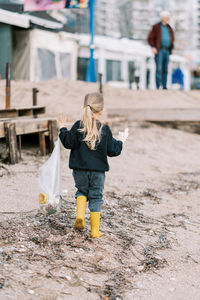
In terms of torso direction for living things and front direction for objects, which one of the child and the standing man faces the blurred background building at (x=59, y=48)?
the child

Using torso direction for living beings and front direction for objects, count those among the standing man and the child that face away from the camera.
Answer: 1

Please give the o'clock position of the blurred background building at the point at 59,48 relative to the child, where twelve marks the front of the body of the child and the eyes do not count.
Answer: The blurred background building is roughly at 12 o'clock from the child.

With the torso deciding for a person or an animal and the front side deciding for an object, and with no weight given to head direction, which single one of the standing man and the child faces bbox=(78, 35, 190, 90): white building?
the child

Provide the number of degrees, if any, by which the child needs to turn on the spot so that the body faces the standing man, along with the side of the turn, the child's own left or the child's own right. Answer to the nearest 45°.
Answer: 0° — they already face them

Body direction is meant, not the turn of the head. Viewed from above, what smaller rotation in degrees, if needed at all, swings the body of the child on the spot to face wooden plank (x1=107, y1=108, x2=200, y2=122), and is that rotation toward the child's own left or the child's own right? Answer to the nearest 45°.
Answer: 0° — they already face it

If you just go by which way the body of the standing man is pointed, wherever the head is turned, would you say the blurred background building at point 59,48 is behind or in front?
behind

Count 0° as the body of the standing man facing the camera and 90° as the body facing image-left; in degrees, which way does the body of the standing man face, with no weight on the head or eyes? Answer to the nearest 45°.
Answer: approximately 315°

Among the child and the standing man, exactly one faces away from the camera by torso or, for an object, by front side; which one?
the child

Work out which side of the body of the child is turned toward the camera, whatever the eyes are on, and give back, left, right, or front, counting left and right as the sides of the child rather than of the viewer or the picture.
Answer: back

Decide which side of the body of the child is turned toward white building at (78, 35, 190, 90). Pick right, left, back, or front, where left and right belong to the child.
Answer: front

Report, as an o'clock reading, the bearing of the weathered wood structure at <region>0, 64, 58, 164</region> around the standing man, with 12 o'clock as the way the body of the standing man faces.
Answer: The weathered wood structure is roughly at 2 o'clock from the standing man.

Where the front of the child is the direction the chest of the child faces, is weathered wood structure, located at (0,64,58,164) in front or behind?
in front
